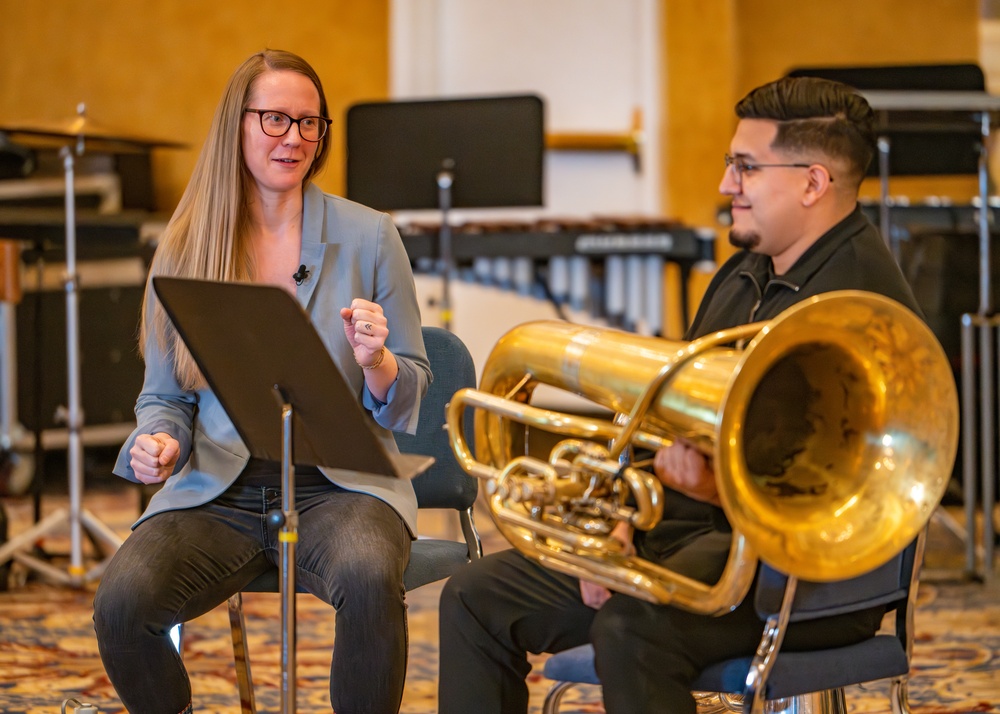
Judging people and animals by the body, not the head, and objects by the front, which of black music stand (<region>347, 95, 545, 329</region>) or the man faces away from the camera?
the black music stand

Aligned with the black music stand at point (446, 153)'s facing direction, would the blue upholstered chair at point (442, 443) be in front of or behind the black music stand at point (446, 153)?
behind

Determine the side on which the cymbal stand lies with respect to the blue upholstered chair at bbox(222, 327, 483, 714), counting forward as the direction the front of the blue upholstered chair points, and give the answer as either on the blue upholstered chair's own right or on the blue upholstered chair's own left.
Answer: on the blue upholstered chair's own right

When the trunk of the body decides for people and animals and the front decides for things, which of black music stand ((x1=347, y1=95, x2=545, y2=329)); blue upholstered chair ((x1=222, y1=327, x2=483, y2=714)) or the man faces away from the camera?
the black music stand

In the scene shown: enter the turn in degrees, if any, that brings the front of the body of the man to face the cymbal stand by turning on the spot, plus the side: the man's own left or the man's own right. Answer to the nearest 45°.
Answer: approximately 90° to the man's own right

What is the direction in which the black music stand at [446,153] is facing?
away from the camera

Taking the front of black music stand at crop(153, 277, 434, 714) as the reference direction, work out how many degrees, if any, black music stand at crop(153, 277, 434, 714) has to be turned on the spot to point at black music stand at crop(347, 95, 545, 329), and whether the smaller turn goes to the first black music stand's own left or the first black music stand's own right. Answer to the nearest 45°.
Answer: approximately 45° to the first black music stand's own left

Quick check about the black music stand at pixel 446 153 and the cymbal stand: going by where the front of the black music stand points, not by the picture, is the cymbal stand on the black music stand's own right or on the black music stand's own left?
on the black music stand's own left

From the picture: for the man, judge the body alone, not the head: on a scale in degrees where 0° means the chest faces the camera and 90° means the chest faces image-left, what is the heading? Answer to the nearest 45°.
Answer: approximately 45°

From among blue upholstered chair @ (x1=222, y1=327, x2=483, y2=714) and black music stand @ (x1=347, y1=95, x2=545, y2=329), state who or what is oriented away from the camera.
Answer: the black music stand

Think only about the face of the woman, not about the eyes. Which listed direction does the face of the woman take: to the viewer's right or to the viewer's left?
to the viewer's right

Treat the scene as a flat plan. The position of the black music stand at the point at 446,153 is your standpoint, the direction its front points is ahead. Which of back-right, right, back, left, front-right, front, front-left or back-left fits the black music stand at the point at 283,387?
back

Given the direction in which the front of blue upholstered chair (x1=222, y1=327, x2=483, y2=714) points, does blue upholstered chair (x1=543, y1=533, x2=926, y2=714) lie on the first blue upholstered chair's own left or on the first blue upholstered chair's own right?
on the first blue upholstered chair's own left

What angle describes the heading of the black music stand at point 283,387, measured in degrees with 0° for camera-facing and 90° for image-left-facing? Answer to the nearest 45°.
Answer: approximately 225°
